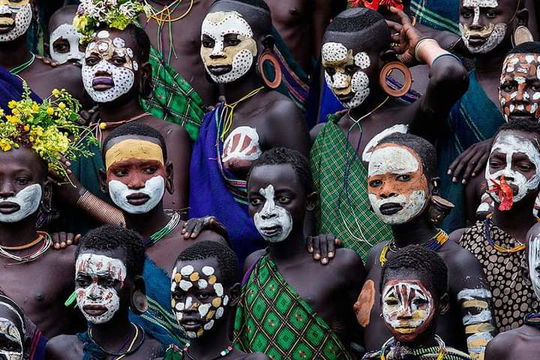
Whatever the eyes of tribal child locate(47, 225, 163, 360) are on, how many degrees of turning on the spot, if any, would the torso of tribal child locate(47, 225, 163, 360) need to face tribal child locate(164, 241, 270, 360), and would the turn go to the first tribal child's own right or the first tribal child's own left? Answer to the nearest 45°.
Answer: approximately 90° to the first tribal child's own left

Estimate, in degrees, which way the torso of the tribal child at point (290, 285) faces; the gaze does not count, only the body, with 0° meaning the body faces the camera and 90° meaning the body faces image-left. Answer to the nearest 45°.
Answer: approximately 45°

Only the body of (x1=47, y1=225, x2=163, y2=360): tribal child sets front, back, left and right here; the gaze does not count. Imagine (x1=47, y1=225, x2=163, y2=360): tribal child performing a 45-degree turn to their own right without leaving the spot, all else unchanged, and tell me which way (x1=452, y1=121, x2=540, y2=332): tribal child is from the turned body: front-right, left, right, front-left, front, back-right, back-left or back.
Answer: back

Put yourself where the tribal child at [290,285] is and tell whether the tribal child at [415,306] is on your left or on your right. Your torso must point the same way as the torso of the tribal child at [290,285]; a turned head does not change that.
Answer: on your left

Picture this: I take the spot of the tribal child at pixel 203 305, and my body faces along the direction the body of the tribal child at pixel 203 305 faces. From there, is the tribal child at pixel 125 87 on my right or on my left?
on my right
